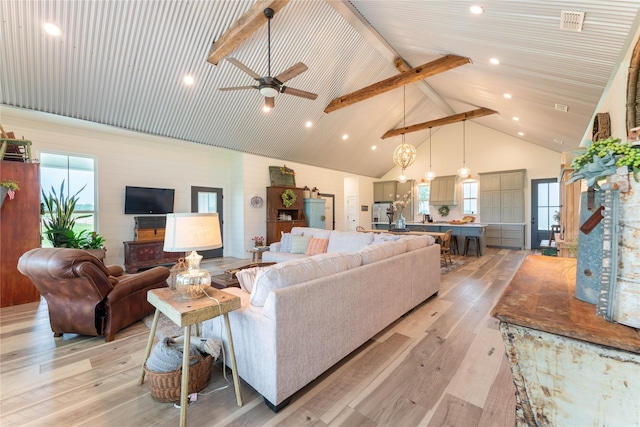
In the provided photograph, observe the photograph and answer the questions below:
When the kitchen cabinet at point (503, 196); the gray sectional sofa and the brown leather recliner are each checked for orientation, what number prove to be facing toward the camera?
1

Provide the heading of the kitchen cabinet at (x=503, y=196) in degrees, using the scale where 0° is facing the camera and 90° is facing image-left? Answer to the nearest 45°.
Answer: approximately 0°

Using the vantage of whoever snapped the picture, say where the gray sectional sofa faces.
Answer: facing away from the viewer and to the left of the viewer

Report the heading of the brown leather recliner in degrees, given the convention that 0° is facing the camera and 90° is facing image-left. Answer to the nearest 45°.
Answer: approximately 225°

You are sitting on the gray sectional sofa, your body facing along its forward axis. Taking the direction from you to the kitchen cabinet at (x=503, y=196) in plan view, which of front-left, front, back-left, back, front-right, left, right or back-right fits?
right

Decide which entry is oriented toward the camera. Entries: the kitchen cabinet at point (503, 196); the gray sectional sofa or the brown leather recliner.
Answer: the kitchen cabinet

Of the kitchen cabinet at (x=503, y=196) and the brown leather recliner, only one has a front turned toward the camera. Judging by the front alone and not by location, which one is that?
the kitchen cabinet

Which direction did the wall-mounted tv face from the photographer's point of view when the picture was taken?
facing the viewer and to the right of the viewer

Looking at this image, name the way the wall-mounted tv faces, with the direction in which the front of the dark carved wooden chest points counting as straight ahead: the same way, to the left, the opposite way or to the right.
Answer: the same way

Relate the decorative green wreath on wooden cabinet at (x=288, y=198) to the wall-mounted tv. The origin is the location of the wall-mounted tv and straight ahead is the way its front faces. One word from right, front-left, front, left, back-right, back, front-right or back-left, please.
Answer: front-left

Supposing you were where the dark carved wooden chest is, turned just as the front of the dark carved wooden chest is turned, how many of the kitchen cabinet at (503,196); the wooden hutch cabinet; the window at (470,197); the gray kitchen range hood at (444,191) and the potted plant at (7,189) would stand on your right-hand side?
1

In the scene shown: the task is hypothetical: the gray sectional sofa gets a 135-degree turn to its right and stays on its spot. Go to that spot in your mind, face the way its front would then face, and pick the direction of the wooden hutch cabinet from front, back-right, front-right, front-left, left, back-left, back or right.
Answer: left

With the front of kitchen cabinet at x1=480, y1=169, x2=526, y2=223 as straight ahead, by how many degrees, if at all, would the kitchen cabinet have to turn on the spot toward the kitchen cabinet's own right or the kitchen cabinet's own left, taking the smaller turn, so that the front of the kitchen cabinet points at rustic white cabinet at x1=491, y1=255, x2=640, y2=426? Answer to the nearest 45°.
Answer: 0° — it already faces it

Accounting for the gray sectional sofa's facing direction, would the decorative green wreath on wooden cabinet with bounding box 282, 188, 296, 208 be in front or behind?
in front
